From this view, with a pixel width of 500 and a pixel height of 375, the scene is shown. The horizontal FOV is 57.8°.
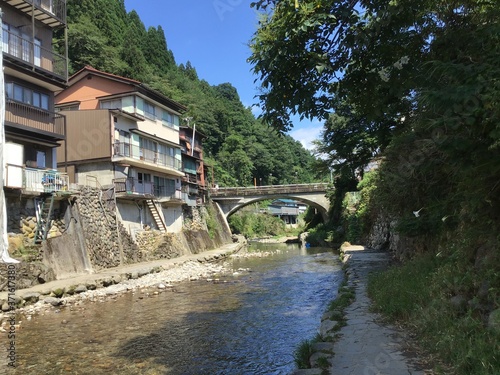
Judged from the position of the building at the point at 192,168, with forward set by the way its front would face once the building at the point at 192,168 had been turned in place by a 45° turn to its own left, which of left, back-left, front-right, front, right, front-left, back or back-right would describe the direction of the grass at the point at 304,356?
right

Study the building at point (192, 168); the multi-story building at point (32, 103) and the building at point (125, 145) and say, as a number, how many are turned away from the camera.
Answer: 0

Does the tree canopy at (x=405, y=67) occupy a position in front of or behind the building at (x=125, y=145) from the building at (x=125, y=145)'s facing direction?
in front

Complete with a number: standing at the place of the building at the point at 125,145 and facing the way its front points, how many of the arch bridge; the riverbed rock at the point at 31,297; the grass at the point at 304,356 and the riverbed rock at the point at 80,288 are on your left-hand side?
1

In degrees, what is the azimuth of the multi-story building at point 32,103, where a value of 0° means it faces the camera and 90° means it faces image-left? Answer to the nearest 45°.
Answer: approximately 315°

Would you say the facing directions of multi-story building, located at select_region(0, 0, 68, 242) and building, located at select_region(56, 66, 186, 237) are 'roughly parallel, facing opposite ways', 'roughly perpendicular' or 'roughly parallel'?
roughly parallel

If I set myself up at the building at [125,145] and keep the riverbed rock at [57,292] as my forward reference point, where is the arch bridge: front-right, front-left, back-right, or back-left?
back-left

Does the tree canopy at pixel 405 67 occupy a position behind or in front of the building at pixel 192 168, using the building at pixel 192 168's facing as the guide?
in front

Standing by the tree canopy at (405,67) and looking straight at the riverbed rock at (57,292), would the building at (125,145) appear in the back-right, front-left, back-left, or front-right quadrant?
front-right

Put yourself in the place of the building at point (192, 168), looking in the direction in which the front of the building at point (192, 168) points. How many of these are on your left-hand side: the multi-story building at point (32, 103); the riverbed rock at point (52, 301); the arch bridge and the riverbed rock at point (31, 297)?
1

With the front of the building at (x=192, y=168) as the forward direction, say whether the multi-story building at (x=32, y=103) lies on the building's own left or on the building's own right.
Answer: on the building's own right

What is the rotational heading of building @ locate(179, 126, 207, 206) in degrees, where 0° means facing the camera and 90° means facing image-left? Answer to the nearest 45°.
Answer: approximately 315°

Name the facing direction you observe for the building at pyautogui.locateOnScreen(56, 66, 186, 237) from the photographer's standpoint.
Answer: facing the viewer and to the right of the viewer

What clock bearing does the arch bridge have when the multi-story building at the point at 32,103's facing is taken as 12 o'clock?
The arch bridge is roughly at 9 o'clock from the multi-story building.

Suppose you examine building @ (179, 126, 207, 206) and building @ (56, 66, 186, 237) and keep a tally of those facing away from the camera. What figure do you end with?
0
